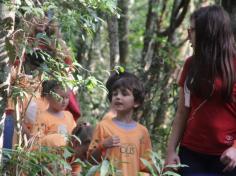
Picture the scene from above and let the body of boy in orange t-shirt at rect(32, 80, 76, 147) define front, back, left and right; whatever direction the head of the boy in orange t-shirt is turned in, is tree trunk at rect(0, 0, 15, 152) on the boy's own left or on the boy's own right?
on the boy's own right

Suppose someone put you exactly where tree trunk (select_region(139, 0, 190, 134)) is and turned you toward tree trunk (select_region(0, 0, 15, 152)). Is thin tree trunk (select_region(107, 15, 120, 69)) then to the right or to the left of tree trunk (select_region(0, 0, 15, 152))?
right

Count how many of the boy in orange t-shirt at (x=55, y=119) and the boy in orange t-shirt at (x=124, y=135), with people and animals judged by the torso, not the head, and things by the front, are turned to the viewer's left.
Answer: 0

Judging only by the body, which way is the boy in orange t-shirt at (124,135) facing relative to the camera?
toward the camera

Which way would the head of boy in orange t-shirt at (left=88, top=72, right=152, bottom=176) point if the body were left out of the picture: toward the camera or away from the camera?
toward the camera

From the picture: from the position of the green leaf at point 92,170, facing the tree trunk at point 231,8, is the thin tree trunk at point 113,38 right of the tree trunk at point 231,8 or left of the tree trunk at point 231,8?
left

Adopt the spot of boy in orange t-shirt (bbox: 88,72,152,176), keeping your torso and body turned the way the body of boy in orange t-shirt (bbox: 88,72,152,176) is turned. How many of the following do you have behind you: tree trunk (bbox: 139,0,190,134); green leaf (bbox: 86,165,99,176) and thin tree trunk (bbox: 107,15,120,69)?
2

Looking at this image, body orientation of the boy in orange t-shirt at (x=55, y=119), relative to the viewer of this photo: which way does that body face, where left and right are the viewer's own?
facing the viewer and to the right of the viewer

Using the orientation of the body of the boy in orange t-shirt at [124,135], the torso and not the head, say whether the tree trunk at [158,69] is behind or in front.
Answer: behind

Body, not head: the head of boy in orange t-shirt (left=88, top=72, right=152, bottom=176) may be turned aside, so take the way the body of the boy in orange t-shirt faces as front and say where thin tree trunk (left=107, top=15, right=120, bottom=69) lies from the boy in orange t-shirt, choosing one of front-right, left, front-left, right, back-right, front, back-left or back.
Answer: back
